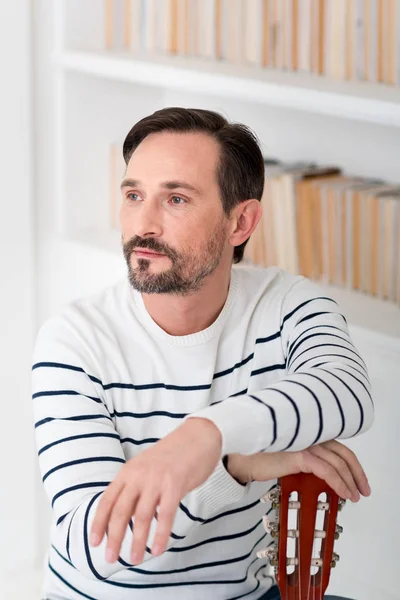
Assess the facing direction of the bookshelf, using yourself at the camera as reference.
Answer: facing the viewer and to the left of the viewer

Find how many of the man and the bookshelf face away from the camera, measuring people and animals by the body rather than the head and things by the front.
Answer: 0

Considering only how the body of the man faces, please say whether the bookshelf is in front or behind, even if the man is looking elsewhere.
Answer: behind

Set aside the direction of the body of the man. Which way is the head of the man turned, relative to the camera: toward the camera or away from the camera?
toward the camera

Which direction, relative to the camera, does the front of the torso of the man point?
toward the camera
